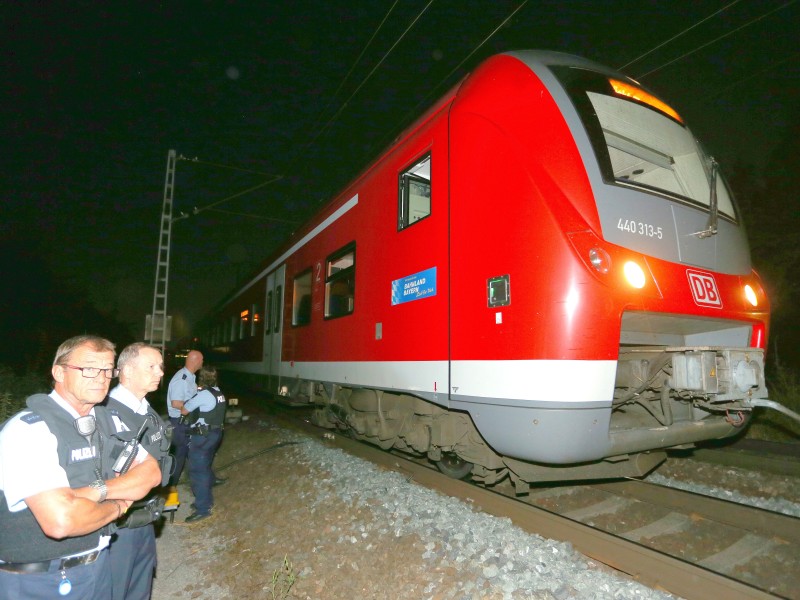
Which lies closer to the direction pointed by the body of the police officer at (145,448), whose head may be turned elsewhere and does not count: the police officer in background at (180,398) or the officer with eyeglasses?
the officer with eyeglasses

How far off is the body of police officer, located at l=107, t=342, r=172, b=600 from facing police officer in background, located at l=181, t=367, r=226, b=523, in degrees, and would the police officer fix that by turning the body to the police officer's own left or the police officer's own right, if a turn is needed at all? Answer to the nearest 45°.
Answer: approximately 135° to the police officer's own left

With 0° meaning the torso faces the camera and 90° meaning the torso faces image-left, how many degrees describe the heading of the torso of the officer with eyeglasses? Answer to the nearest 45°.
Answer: approximately 315°

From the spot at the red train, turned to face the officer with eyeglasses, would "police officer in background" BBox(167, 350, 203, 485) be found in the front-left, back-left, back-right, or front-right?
front-right

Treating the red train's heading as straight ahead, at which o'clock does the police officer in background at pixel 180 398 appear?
The police officer in background is roughly at 5 o'clock from the red train.

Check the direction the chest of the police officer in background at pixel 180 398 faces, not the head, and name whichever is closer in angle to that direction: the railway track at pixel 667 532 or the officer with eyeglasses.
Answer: the railway track

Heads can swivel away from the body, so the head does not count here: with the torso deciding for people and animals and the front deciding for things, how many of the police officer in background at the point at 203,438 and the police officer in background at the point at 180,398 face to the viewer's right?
1

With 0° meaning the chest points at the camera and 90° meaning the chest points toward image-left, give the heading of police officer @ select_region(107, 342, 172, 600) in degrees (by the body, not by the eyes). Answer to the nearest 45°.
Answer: approximately 315°

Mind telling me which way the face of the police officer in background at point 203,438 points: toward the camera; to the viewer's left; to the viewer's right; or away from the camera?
away from the camera

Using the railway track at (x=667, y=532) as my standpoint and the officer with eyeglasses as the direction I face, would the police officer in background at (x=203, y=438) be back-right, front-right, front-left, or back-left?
front-right
